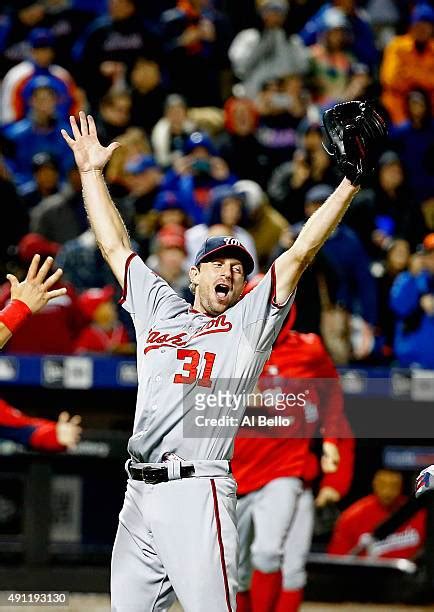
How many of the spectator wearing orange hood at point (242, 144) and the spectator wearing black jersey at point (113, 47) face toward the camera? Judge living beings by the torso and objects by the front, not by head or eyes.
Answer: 2

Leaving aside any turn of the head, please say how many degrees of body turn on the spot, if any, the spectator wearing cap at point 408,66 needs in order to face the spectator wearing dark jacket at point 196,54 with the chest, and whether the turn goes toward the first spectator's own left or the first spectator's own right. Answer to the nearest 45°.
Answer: approximately 90° to the first spectator's own right

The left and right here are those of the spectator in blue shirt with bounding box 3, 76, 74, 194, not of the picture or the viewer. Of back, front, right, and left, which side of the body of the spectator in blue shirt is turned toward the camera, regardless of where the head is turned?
front

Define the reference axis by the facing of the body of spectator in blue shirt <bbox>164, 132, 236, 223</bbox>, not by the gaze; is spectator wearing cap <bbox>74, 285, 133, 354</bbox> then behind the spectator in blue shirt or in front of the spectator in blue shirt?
in front

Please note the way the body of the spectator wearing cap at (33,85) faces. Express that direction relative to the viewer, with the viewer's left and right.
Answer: facing the viewer

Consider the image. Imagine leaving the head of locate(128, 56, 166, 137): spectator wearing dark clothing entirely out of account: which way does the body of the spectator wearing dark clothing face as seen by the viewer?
toward the camera

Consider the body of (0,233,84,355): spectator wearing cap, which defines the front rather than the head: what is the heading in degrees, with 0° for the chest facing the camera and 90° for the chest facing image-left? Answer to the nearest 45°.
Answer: approximately 315°

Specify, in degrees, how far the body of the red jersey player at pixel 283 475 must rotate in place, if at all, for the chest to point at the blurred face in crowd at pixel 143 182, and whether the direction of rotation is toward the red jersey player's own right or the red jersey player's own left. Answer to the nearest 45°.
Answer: approximately 135° to the red jersey player's own right

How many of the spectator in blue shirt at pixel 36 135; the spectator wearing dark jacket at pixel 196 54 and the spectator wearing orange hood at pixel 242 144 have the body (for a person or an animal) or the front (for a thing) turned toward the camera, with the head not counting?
3

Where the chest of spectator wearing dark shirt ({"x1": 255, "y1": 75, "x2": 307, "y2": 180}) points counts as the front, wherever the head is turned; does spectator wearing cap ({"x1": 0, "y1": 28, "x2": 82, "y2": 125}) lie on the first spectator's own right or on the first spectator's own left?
on the first spectator's own right

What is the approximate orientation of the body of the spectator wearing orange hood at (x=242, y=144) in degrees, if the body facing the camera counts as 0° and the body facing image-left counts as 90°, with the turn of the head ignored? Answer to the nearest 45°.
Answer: approximately 0°

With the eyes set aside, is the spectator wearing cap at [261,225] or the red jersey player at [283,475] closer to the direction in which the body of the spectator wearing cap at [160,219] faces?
the red jersey player

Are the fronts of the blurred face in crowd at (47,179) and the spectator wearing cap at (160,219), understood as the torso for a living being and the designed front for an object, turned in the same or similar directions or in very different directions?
same or similar directions
